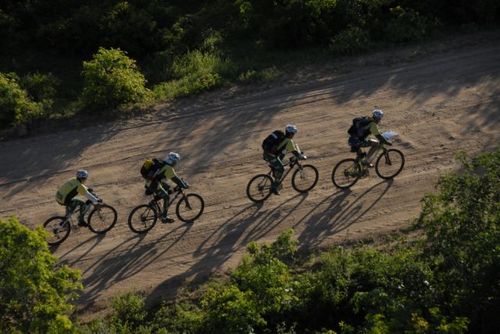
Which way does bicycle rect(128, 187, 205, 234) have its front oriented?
to the viewer's right

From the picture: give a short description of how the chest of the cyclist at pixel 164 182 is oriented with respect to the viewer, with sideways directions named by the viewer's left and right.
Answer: facing to the right of the viewer

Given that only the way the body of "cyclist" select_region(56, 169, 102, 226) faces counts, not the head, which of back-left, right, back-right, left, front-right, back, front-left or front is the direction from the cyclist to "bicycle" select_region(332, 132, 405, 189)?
front

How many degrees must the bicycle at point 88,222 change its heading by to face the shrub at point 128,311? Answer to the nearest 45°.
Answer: approximately 90° to its right

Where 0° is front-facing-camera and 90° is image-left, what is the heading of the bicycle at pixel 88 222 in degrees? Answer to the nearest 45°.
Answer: approximately 270°

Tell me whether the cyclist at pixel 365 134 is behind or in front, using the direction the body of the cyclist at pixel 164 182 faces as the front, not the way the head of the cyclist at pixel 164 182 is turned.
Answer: in front

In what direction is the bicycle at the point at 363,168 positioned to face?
to the viewer's right

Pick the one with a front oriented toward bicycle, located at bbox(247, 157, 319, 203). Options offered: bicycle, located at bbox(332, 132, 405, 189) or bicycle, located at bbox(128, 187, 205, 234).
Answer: bicycle, located at bbox(128, 187, 205, 234)

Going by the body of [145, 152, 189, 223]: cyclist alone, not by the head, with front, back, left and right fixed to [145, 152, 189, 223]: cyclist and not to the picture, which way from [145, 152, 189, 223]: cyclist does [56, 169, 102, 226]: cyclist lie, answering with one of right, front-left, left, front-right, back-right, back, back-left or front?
back

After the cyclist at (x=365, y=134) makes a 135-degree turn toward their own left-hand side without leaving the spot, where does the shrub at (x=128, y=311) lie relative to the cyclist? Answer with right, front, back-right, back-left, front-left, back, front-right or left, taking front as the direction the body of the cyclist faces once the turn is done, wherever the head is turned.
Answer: left

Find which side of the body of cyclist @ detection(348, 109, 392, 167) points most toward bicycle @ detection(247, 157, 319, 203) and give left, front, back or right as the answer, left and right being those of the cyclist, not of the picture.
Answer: back

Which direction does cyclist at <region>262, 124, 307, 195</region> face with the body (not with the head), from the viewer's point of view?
to the viewer's right

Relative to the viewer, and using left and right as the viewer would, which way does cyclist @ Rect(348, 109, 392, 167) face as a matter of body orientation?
facing to the right of the viewer

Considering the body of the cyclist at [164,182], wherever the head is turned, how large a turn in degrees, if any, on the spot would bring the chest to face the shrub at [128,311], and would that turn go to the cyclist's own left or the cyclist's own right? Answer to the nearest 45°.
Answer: approximately 135° to the cyclist's own right

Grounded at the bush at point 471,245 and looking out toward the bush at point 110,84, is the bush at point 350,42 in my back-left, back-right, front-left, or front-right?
front-right

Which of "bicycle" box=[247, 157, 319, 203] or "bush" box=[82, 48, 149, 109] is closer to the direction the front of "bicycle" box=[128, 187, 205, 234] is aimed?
the bicycle

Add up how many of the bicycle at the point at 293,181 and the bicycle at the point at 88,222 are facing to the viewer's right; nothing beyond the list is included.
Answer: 2

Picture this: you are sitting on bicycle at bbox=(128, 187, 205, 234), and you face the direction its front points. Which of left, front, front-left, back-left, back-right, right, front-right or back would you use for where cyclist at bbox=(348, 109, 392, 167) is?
front

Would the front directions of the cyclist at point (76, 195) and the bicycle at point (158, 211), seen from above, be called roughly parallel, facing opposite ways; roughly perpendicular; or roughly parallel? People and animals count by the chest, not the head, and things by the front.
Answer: roughly parallel
